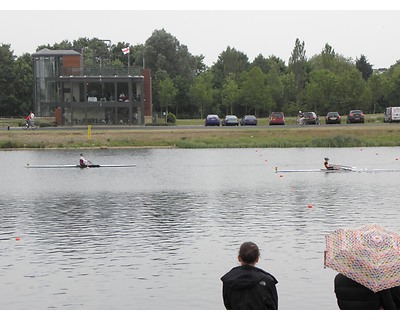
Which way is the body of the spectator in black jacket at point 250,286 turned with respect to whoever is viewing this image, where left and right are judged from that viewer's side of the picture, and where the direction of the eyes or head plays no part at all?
facing away from the viewer

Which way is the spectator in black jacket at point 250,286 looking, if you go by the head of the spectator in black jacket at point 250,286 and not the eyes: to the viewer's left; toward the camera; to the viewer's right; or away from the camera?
away from the camera

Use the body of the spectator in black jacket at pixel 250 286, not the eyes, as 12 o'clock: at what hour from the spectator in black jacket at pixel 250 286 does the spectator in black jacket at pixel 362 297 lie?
the spectator in black jacket at pixel 362 297 is roughly at 3 o'clock from the spectator in black jacket at pixel 250 286.
